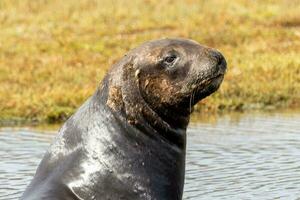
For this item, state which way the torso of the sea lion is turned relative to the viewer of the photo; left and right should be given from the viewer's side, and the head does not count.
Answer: facing to the right of the viewer
